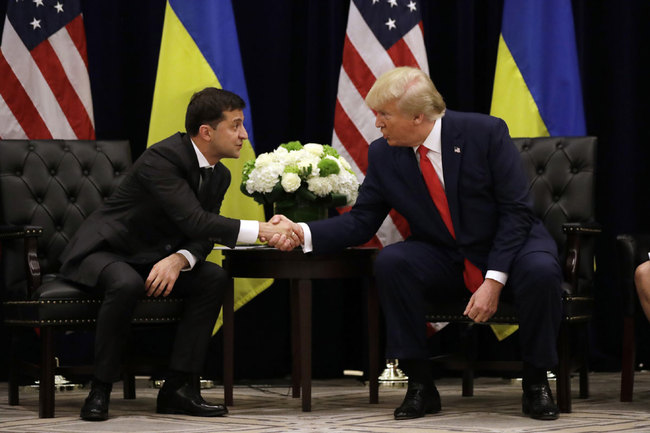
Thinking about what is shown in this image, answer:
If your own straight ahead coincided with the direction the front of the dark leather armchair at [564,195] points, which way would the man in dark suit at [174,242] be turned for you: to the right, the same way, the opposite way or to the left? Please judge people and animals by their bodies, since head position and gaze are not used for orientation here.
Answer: to the left

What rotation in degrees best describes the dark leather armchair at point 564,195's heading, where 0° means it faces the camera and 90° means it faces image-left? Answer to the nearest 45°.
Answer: approximately 45°

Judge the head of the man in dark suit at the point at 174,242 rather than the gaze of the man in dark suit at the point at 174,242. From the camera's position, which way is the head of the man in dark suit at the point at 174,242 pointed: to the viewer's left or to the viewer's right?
to the viewer's right

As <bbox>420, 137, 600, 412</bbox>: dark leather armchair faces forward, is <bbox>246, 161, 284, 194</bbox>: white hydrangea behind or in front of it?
in front

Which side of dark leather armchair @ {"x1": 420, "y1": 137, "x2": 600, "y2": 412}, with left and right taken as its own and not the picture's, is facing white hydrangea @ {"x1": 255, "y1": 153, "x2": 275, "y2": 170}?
front

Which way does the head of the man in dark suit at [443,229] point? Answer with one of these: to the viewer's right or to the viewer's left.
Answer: to the viewer's left

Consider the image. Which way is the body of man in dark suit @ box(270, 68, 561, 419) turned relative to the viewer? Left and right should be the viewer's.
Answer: facing the viewer and to the left of the viewer

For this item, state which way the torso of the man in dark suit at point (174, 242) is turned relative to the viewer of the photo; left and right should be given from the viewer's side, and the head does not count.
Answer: facing the viewer and to the right of the viewer

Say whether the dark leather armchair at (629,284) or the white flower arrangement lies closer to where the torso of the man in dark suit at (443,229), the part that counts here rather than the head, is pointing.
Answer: the white flower arrangement

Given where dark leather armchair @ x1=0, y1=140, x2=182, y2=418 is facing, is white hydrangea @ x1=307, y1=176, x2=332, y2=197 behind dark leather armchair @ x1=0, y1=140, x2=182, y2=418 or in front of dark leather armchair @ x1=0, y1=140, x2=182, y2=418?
in front

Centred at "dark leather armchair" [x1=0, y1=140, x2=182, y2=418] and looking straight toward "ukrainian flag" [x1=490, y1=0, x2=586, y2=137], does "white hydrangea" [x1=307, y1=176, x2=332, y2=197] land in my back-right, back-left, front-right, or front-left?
front-right

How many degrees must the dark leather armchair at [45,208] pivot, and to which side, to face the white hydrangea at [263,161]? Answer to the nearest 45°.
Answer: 0° — it already faces it
